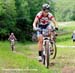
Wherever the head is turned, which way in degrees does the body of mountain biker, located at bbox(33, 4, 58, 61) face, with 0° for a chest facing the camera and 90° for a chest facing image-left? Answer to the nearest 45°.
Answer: approximately 0°
